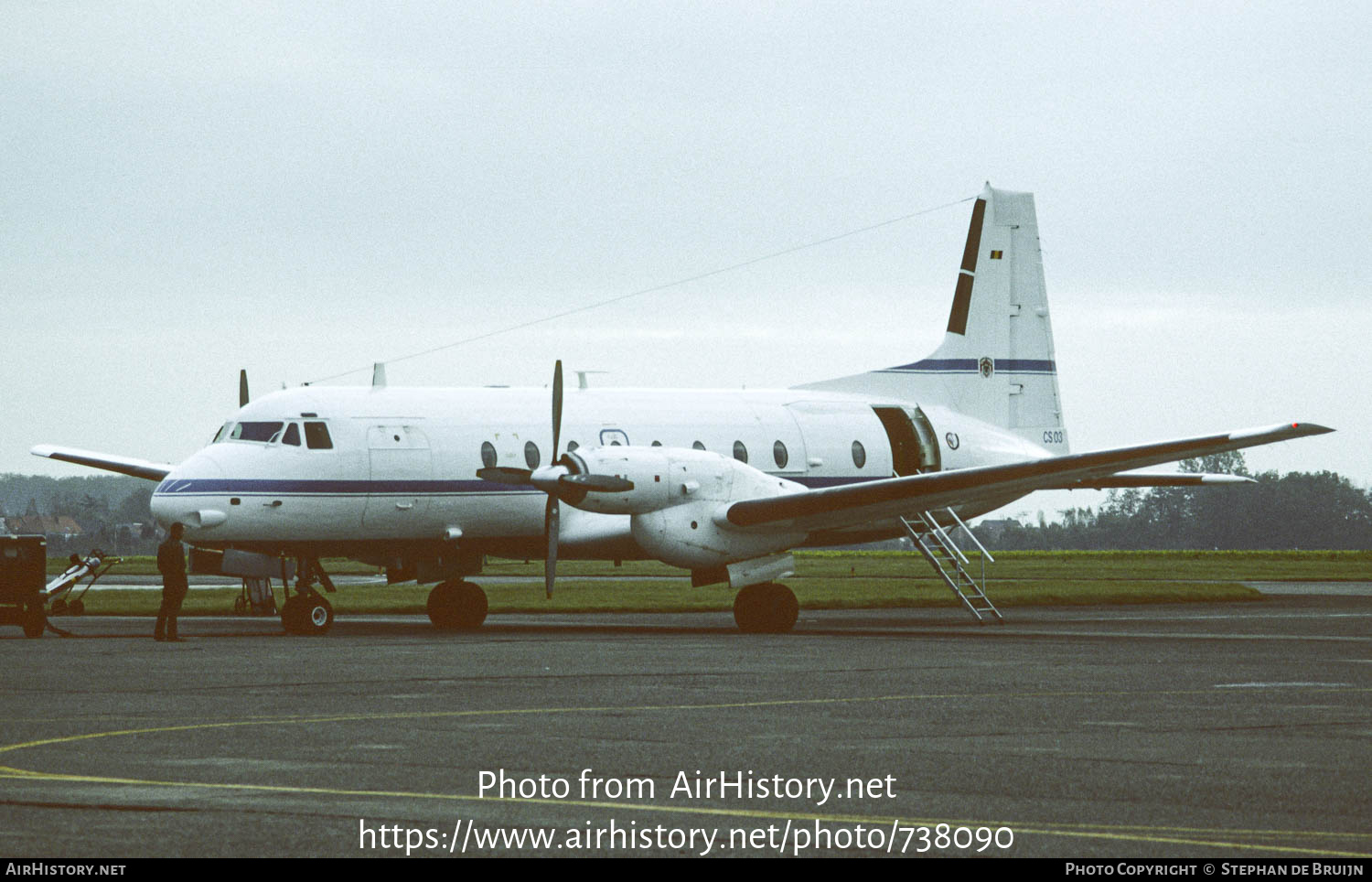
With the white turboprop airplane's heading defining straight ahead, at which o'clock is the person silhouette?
The person silhouette is roughly at 1 o'clock from the white turboprop airplane.

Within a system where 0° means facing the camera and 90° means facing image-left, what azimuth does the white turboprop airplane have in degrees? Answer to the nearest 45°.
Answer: approximately 45°
